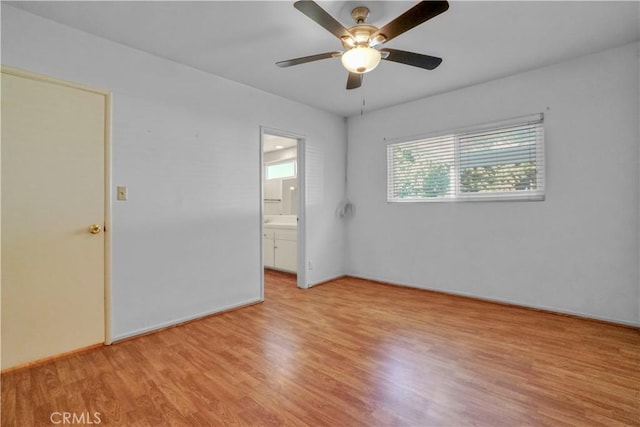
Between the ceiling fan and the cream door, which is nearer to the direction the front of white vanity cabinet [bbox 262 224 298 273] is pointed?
the cream door

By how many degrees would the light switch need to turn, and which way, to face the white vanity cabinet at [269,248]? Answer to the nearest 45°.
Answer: approximately 135° to its left

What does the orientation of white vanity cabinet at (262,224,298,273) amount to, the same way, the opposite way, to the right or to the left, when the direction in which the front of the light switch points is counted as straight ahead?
to the right

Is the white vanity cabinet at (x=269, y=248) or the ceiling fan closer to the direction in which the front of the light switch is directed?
the ceiling fan

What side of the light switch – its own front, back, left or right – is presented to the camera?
front

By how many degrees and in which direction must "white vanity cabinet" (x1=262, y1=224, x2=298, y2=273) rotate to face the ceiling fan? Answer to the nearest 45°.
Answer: approximately 45° to its left

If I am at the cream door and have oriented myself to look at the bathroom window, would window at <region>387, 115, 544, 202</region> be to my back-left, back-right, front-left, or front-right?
front-right

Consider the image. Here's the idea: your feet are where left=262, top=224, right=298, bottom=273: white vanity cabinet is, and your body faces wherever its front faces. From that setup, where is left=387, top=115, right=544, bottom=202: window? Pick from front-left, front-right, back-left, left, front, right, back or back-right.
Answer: left

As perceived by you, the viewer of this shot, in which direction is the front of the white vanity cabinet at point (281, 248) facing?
facing the viewer and to the left of the viewer

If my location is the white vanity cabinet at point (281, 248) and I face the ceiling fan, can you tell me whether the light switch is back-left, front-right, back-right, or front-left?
front-right
